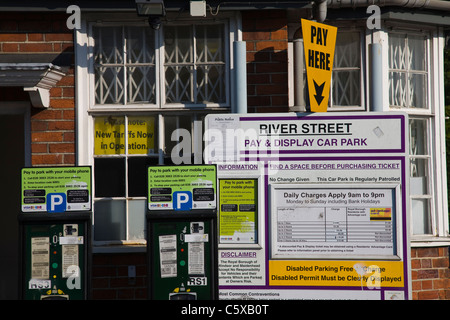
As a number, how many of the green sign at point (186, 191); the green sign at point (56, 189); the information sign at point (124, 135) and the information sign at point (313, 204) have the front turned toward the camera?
4

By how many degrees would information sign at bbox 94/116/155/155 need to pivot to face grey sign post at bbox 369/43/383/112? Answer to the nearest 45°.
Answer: approximately 90° to its left

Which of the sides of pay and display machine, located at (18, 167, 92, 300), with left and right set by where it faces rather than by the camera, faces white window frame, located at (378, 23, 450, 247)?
left

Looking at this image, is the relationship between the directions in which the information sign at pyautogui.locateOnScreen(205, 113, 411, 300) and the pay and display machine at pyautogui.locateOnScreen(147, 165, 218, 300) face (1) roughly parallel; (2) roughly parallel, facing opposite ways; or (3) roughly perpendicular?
roughly parallel

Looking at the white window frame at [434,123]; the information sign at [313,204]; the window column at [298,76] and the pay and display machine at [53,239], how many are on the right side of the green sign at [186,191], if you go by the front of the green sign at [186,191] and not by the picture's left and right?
1

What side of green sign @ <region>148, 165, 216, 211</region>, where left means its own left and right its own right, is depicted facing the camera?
front

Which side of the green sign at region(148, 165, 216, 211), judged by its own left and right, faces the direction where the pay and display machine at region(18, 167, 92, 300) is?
right

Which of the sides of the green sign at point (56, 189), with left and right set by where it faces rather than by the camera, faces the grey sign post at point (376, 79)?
left

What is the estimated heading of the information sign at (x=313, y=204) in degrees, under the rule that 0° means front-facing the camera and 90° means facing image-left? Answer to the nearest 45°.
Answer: approximately 0°

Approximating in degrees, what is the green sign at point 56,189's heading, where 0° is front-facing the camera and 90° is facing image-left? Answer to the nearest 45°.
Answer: approximately 0°

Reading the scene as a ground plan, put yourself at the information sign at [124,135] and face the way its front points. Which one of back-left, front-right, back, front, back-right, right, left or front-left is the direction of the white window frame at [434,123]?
left

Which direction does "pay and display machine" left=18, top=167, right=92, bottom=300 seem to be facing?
toward the camera

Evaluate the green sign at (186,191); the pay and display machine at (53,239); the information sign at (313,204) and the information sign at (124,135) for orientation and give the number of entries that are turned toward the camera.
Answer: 4

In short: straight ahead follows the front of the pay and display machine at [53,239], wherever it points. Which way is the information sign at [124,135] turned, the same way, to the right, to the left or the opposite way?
the same way

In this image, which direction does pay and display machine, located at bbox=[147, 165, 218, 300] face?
toward the camera

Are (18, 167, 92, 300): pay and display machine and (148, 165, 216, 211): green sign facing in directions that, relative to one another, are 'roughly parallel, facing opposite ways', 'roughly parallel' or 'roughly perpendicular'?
roughly parallel
